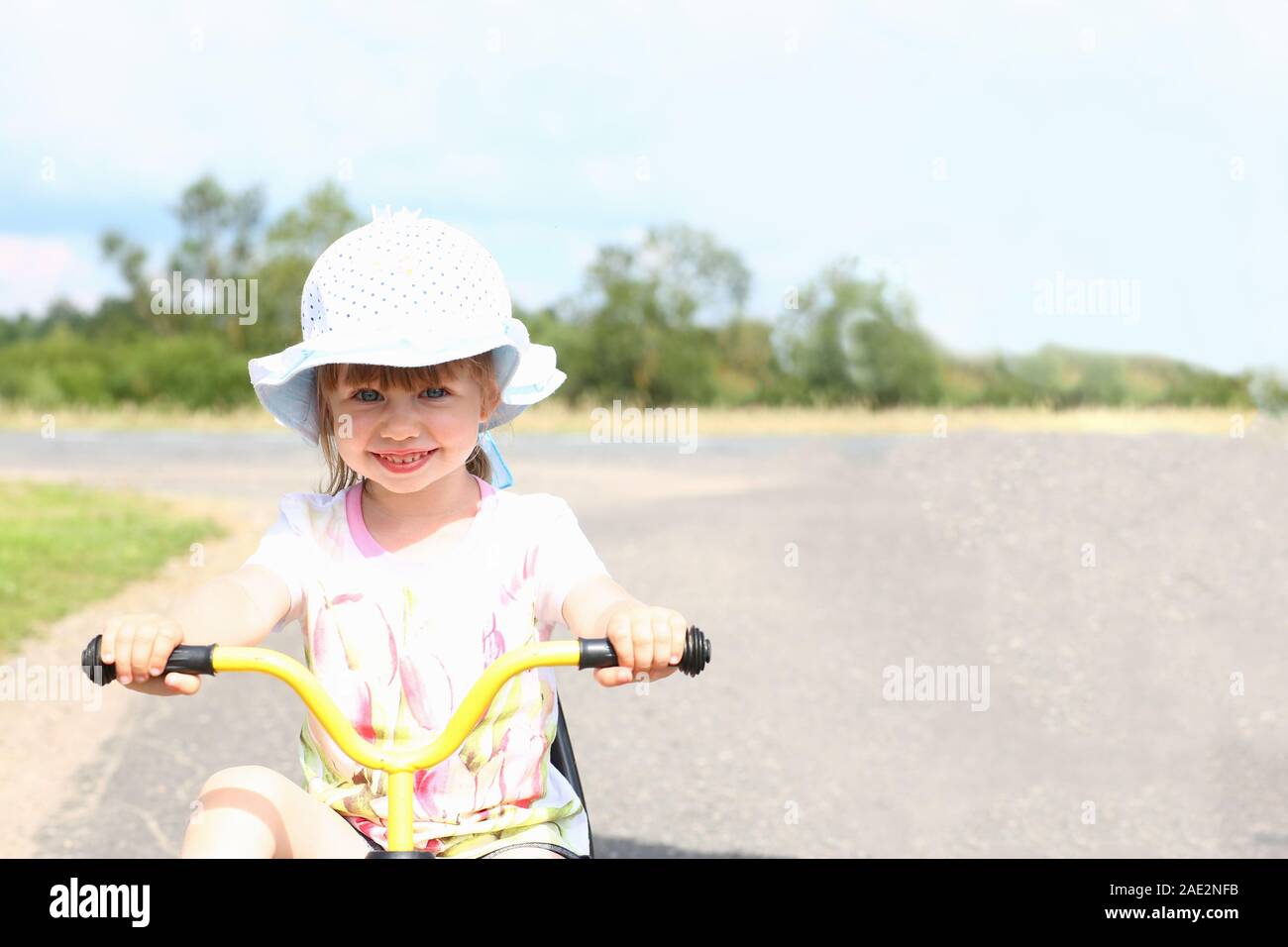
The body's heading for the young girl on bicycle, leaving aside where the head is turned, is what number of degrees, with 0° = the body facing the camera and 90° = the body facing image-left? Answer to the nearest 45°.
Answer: approximately 0°
